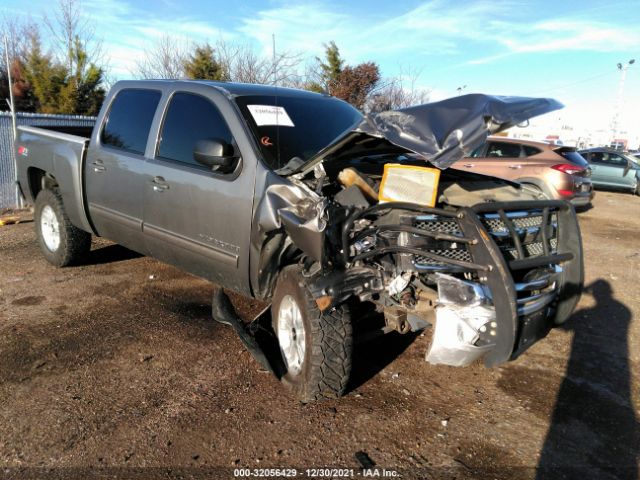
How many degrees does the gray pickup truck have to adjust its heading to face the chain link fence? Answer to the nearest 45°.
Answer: approximately 180°

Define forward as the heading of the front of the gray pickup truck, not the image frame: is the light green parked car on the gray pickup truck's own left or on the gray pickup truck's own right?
on the gray pickup truck's own left

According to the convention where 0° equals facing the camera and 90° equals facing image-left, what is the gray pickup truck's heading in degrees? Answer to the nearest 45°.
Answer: approximately 315°
